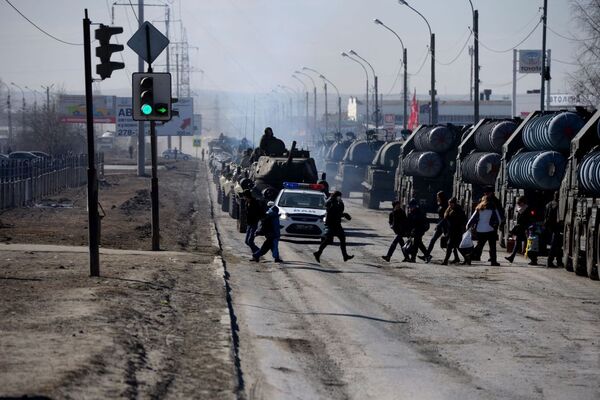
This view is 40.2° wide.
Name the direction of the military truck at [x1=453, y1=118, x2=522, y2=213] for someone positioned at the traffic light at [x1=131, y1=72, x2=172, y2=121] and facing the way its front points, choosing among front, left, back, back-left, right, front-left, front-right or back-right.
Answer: back-left

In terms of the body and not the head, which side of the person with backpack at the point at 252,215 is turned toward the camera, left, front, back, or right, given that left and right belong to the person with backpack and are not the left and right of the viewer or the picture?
left

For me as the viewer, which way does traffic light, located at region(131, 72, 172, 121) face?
facing the viewer

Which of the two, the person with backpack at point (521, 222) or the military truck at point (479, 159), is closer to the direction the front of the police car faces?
the person with backpack

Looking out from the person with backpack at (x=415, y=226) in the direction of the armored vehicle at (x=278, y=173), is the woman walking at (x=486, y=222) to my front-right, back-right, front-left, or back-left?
back-right

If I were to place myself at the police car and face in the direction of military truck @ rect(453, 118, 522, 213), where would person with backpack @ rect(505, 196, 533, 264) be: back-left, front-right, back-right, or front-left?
front-right

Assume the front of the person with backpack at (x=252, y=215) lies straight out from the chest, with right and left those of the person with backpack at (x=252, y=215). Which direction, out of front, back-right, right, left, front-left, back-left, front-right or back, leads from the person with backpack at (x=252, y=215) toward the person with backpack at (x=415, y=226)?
back

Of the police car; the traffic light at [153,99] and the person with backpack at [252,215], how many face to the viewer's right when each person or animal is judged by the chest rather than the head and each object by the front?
0

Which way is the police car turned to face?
toward the camera

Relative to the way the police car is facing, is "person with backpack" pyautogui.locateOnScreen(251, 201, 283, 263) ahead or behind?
ahead
